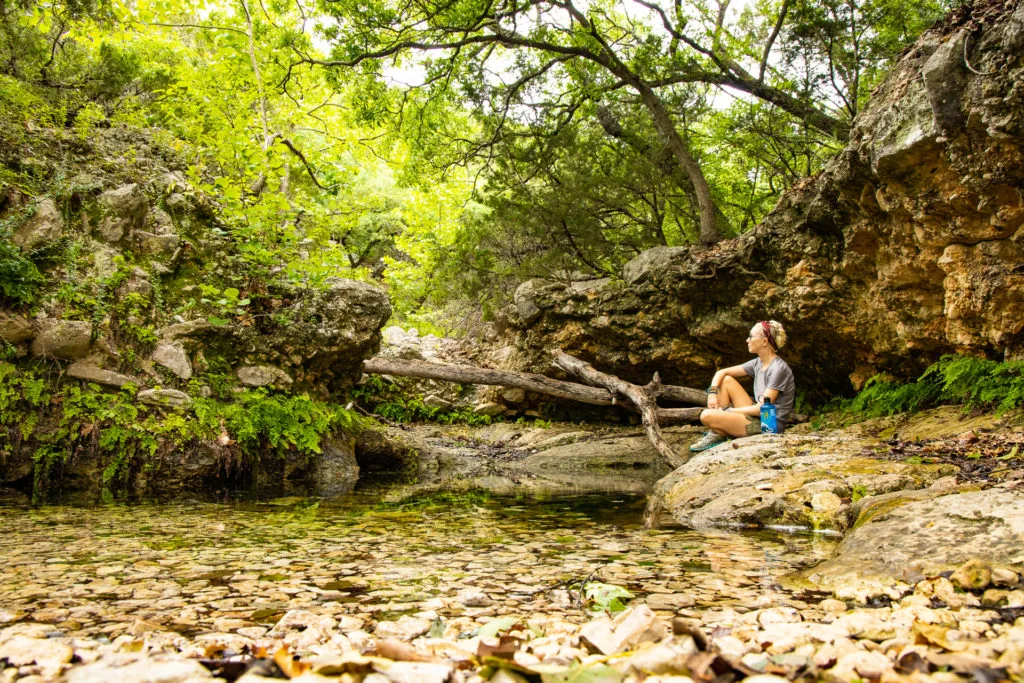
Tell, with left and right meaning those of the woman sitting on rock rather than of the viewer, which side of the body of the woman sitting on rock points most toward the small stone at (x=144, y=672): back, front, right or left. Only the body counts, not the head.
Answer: left

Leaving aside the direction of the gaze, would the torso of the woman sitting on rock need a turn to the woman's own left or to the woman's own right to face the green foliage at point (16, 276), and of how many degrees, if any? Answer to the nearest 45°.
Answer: approximately 45° to the woman's own left

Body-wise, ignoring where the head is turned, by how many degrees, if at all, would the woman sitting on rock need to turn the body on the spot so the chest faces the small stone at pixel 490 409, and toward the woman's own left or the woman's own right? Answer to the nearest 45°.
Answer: approximately 45° to the woman's own right

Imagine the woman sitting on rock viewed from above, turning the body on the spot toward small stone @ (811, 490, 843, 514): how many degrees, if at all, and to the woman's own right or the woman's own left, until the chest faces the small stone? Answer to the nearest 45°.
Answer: approximately 90° to the woman's own left

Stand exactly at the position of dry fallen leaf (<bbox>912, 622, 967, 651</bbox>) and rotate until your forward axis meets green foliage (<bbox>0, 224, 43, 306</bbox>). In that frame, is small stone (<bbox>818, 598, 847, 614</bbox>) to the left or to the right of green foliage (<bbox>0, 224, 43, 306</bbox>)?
right

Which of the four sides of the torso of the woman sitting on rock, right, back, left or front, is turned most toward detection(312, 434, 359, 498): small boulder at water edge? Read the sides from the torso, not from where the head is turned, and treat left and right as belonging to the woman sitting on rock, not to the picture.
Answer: front

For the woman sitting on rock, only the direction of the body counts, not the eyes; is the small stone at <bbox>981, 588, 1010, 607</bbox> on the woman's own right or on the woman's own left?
on the woman's own left

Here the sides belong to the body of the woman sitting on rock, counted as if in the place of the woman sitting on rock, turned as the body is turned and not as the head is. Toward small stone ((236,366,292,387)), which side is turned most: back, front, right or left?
front

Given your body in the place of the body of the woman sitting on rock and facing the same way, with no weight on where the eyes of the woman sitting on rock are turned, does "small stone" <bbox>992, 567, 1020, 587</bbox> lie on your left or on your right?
on your left

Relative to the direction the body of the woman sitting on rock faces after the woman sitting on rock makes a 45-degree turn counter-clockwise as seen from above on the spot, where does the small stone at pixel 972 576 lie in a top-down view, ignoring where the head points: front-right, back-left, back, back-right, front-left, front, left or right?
front-left

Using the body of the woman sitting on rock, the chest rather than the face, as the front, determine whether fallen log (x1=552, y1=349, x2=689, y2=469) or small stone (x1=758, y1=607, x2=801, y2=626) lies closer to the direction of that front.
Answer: the fallen log

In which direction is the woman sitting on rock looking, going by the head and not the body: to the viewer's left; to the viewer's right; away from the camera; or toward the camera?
to the viewer's left

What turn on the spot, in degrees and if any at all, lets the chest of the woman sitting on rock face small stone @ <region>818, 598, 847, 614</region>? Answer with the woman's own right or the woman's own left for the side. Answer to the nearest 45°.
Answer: approximately 90° to the woman's own left

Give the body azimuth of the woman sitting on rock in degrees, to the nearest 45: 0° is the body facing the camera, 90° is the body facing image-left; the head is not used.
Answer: approximately 90°
